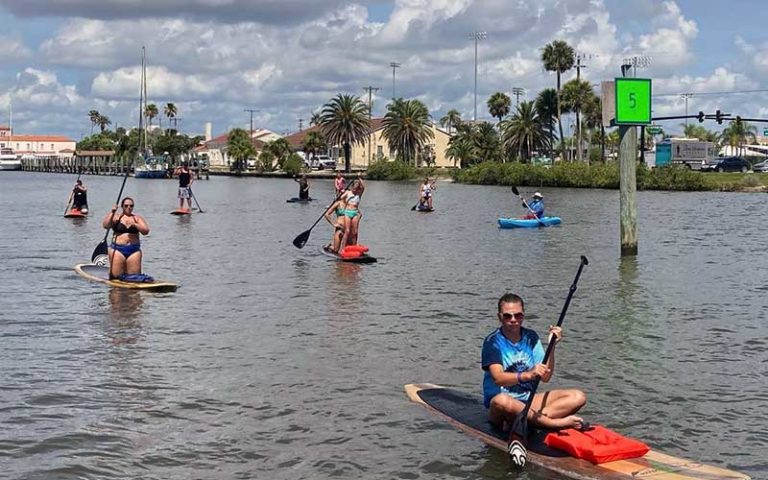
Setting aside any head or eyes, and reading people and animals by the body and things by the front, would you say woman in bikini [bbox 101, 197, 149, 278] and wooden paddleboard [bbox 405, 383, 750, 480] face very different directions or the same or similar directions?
same or similar directions

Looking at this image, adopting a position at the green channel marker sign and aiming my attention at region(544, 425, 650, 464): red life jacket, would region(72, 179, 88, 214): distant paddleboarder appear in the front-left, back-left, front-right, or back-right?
back-right

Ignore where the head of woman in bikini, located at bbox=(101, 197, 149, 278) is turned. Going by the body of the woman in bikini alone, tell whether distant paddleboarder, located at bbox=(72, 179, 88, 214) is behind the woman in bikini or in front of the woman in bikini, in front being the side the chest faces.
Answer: behind

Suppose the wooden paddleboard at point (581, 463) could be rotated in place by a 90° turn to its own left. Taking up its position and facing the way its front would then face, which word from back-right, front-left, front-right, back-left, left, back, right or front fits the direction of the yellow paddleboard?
left

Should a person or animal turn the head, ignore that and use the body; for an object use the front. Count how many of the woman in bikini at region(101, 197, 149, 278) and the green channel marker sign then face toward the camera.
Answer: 2

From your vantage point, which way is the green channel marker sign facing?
toward the camera

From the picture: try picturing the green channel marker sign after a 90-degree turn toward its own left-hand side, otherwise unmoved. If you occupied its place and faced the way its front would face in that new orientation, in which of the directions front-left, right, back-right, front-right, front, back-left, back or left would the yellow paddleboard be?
back-right

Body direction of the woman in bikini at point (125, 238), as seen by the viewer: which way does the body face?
toward the camera

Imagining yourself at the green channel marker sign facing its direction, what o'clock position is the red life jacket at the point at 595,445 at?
The red life jacket is roughly at 12 o'clock from the green channel marker sign.

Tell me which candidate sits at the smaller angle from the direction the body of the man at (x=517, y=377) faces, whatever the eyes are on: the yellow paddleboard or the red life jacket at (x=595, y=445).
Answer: the red life jacket

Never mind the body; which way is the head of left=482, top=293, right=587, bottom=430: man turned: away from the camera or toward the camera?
toward the camera

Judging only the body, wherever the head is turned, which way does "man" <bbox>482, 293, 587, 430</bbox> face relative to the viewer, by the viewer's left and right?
facing the viewer and to the right of the viewer

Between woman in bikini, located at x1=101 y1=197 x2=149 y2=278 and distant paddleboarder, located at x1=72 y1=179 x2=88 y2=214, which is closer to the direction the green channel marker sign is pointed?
the woman in bikini

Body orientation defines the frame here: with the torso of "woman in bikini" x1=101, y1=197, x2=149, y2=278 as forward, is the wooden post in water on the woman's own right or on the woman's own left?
on the woman's own left
